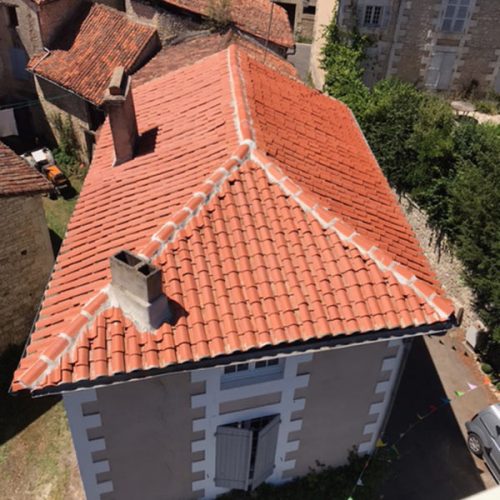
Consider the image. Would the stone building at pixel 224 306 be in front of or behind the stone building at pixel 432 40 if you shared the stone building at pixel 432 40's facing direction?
in front

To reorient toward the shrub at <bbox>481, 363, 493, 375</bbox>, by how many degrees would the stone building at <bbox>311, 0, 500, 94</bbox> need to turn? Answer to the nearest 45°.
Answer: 0° — it already faces it

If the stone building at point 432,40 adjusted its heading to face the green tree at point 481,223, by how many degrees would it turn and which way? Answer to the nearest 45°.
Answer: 0° — it already faces it

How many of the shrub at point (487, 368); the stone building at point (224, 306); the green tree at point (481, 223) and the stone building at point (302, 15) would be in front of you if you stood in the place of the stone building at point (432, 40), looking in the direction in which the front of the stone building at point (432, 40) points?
3

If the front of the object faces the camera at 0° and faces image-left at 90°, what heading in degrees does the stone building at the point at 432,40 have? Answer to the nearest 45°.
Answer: approximately 0°

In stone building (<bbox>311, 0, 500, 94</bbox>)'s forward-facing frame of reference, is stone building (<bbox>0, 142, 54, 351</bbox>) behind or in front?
in front

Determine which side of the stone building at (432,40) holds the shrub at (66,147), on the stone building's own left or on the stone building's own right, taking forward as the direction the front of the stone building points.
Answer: on the stone building's own right

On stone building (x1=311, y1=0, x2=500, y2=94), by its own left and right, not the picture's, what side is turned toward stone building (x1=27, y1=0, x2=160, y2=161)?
right
